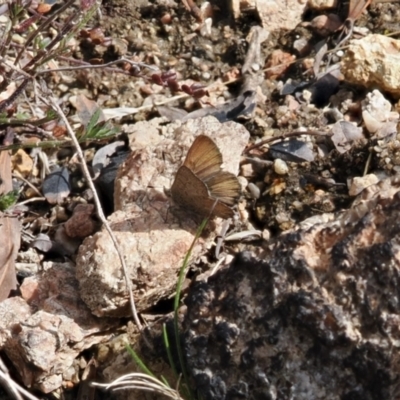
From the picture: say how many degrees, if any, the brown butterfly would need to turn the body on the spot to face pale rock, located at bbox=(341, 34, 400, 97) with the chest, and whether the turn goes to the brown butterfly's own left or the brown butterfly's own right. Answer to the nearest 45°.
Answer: approximately 90° to the brown butterfly's own right

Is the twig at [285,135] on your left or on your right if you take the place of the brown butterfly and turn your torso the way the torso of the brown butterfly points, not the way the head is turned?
on your right

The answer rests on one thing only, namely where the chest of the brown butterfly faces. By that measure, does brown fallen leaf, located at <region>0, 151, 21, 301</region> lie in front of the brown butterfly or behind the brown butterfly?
in front

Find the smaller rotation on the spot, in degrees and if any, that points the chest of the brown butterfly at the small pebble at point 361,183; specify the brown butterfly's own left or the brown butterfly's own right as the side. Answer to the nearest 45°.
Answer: approximately 135° to the brown butterfly's own right

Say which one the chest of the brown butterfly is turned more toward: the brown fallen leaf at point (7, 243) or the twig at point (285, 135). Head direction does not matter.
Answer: the brown fallen leaf

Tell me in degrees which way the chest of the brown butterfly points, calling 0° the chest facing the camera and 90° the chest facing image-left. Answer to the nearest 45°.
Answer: approximately 135°

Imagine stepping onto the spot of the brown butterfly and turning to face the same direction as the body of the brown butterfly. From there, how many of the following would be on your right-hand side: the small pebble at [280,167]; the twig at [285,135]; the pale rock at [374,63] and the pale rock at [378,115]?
4

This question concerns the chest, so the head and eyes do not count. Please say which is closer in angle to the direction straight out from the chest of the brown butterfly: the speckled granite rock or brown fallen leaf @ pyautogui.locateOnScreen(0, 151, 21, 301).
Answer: the brown fallen leaf

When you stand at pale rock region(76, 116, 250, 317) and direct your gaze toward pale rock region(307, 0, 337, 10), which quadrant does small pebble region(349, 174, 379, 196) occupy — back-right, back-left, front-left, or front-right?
front-right

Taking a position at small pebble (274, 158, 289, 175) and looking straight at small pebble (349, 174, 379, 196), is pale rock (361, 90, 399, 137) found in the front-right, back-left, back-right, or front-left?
front-left

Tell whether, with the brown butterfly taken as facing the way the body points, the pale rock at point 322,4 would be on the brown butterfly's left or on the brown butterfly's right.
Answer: on the brown butterfly's right
